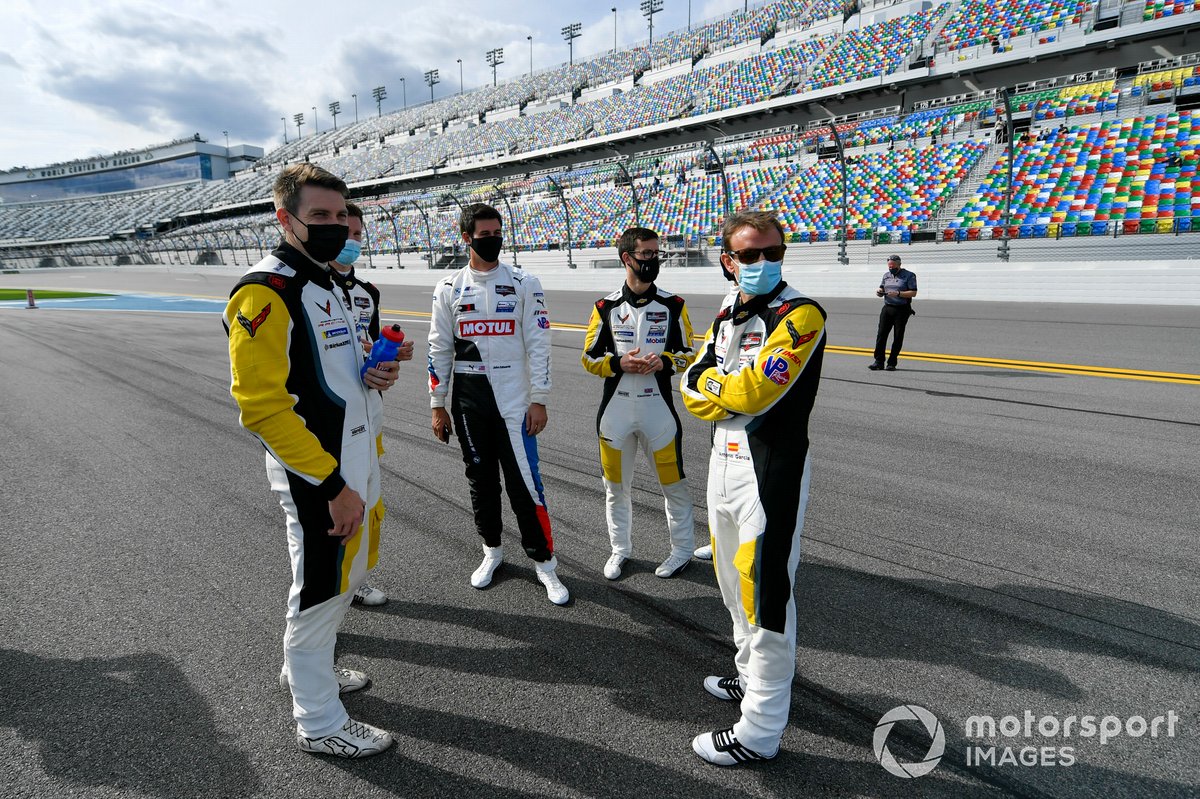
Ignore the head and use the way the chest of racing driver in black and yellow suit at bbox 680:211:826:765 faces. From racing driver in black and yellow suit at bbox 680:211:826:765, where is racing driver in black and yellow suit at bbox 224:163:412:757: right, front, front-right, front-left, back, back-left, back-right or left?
front-right

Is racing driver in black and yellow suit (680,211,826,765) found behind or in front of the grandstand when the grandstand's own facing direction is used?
in front

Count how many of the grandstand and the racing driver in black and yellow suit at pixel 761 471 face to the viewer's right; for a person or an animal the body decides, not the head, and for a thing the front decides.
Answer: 0

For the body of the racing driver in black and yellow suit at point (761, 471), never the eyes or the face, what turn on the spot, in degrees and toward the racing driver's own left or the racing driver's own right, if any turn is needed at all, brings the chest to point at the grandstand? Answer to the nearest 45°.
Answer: approximately 135° to the racing driver's own right

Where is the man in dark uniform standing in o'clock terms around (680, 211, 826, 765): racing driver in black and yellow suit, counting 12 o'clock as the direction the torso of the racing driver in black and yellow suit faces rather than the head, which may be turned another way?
The man in dark uniform standing is roughly at 5 o'clock from the racing driver in black and yellow suit.

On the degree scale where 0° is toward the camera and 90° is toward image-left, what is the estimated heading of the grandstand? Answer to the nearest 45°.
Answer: approximately 45°

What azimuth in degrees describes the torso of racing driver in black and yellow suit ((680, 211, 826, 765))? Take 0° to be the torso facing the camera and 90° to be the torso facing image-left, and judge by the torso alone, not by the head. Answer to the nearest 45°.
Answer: approximately 45°

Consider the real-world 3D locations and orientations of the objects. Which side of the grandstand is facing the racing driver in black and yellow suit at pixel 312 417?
front
